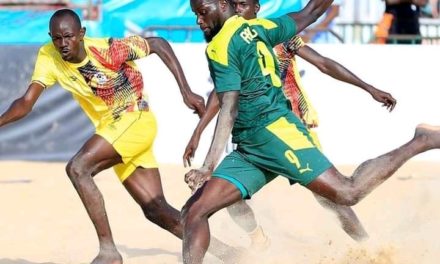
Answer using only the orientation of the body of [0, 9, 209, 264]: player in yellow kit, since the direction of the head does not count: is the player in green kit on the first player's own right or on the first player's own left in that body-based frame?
on the first player's own left
